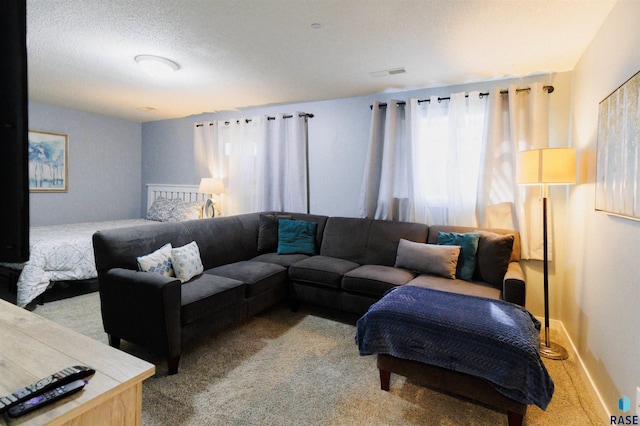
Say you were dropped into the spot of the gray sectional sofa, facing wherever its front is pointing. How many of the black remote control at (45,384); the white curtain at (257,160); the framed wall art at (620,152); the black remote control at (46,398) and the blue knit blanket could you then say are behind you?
1

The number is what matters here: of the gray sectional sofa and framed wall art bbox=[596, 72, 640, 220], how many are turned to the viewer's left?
1

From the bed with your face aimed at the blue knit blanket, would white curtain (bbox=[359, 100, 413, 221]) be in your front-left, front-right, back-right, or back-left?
front-left

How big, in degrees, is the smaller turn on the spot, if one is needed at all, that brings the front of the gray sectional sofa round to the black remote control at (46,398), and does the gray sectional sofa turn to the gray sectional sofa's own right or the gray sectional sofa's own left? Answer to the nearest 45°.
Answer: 0° — it already faces it

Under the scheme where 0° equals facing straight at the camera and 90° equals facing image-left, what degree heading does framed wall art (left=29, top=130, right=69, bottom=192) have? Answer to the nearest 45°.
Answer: approximately 315°

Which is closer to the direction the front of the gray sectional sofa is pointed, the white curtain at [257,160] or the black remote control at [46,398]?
the black remote control

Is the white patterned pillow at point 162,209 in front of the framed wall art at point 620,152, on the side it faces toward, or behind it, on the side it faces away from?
in front

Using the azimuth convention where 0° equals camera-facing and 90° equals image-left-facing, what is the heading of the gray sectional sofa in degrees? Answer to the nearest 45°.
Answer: approximately 0°

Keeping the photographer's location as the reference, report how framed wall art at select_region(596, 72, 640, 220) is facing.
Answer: facing to the left of the viewer

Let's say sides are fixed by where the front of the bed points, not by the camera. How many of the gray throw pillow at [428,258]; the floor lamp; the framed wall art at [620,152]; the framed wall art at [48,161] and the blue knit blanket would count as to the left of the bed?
4

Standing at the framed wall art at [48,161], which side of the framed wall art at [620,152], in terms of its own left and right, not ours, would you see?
front

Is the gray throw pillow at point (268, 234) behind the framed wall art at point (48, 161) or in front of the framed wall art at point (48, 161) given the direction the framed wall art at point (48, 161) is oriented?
in front

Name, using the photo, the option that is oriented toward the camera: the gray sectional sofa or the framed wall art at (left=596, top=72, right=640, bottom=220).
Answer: the gray sectional sofa

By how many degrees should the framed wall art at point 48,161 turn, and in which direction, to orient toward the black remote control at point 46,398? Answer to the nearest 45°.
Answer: approximately 45° to its right
